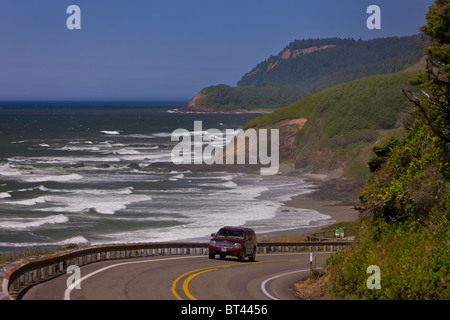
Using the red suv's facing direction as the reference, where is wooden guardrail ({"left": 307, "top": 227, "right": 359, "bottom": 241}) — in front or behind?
behind

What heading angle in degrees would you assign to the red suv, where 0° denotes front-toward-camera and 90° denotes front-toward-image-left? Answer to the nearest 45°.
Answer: approximately 45°
